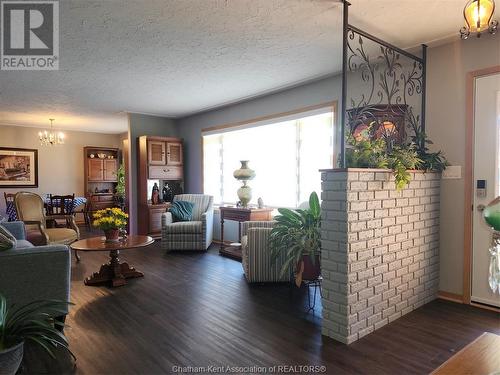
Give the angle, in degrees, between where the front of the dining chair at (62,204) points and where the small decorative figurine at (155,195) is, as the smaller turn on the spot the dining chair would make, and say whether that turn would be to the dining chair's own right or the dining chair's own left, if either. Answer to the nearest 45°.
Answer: approximately 135° to the dining chair's own right

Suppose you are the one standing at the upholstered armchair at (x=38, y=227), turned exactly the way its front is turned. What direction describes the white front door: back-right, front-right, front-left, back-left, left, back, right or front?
front

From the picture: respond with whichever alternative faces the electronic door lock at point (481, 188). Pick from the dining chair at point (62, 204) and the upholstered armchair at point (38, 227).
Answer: the upholstered armchair

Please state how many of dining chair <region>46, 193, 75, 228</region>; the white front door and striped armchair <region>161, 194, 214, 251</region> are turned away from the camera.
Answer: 1

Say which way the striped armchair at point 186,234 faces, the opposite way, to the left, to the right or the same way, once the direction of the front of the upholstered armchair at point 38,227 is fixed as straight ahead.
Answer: to the right

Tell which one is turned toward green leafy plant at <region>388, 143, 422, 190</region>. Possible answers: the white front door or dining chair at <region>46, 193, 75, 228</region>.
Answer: the white front door

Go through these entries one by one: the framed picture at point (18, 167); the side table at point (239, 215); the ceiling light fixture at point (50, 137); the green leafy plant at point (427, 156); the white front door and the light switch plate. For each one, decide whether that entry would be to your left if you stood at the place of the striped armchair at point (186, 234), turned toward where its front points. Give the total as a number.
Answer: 4

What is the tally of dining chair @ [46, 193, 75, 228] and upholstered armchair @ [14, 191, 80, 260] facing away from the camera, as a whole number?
1

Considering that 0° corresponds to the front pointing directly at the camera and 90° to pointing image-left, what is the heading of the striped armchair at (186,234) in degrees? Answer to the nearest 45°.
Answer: approximately 45°

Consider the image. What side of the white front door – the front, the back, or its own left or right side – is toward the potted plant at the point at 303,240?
front

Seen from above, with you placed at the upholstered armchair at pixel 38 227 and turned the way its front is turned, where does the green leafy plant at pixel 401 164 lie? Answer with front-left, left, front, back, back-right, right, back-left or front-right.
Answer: front

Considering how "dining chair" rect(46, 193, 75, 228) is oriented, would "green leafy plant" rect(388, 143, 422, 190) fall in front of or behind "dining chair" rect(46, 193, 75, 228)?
behind

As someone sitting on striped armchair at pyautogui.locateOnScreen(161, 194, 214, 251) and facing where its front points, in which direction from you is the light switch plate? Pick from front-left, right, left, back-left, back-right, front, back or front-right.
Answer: left

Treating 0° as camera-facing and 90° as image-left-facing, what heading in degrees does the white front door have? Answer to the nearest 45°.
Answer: approximately 45°

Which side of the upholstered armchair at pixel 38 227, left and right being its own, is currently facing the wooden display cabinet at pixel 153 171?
left

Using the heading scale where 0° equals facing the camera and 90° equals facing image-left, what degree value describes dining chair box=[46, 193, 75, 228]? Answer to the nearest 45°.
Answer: approximately 180°

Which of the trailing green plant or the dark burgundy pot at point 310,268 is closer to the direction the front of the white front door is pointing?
the dark burgundy pot
